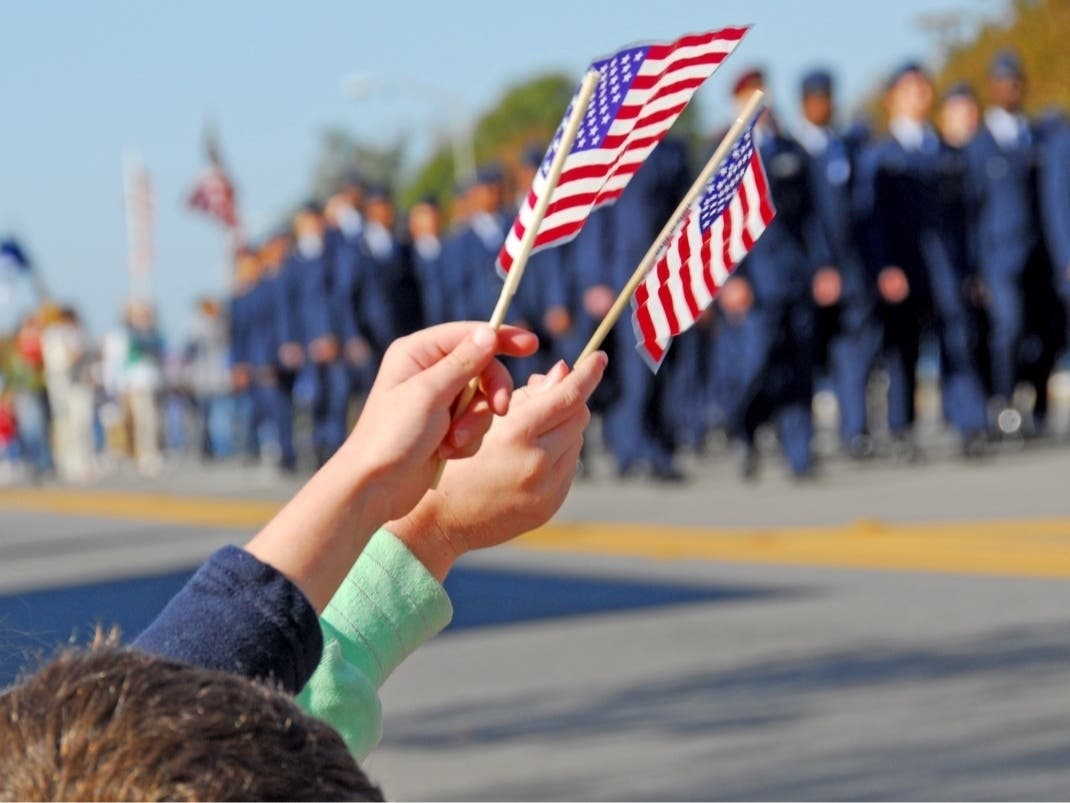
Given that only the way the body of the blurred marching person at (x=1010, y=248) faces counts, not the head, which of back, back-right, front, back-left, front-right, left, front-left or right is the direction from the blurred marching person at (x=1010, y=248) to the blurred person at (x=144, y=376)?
back-right

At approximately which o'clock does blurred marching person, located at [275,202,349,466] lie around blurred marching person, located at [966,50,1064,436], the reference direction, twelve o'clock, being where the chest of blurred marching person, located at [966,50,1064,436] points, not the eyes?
blurred marching person, located at [275,202,349,466] is roughly at 4 o'clock from blurred marching person, located at [966,50,1064,436].

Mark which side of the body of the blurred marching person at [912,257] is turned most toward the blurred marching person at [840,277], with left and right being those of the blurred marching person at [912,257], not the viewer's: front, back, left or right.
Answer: right

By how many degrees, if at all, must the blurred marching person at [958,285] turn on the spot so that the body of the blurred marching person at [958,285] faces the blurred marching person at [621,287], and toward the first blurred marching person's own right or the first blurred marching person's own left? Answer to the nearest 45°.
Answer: approximately 90° to the first blurred marching person's own right

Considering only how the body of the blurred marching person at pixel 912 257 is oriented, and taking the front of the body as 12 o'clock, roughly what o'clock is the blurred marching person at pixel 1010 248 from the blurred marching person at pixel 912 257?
the blurred marching person at pixel 1010 248 is roughly at 8 o'clock from the blurred marching person at pixel 912 257.

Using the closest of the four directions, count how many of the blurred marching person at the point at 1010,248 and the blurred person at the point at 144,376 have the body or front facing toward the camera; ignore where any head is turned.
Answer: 2

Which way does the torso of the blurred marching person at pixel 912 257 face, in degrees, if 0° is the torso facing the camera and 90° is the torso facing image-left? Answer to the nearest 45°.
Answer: approximately 0°
